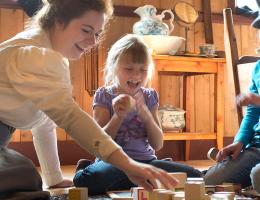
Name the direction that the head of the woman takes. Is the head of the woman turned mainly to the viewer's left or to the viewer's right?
to the viewer's right

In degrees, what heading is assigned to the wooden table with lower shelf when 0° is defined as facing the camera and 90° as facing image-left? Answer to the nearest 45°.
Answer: approximately 0°

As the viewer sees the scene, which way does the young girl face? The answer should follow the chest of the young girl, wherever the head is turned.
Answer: toward the camera

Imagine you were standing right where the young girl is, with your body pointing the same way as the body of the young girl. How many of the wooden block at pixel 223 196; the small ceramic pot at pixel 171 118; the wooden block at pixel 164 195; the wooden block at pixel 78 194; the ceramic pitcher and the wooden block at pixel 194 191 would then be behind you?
2

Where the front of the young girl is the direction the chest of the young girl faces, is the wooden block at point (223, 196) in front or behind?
in front

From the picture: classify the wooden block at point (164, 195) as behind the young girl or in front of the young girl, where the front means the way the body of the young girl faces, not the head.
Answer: in front

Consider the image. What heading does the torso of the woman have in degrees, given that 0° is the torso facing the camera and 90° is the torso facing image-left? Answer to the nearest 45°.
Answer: approximately 270°

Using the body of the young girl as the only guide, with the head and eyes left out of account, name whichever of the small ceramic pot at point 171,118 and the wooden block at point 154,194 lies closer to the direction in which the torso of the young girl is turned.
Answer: the wooden block

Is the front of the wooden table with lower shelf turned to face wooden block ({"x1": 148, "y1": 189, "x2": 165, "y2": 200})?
yes

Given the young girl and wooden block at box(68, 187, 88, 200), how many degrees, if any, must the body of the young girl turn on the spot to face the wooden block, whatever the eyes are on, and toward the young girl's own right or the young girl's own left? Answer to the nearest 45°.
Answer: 0° — they already face it

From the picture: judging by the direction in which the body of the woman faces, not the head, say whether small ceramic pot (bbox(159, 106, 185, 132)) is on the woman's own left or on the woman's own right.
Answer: on the woman's own left

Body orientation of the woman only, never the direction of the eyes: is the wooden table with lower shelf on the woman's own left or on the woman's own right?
on the woman's own left

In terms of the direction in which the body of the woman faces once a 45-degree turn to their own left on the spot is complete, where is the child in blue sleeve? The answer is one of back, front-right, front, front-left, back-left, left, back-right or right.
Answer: front

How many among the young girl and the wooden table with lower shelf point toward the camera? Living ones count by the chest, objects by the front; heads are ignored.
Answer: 2

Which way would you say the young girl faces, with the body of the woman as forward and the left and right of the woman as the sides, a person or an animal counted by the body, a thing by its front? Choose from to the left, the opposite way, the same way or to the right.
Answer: to the right
